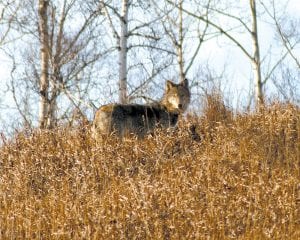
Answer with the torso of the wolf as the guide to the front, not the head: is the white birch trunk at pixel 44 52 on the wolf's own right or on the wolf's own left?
on the wolf's own left

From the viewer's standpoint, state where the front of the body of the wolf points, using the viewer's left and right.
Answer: facing to the right of the viewer

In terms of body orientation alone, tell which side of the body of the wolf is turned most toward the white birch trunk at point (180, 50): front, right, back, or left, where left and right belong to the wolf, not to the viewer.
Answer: left

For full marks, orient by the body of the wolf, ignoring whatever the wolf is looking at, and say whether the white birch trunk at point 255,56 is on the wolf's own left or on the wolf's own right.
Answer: on the wolf's own left

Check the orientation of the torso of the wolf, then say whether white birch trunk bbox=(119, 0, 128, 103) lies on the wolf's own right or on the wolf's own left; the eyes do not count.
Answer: on the wolf's own left
